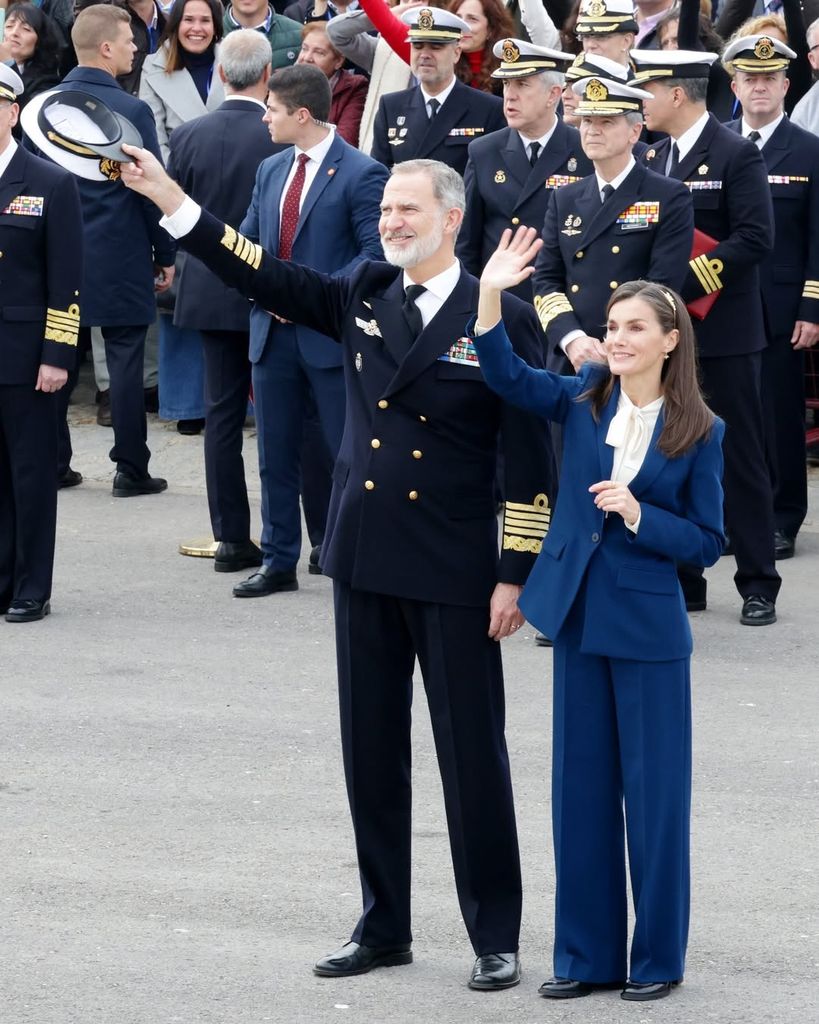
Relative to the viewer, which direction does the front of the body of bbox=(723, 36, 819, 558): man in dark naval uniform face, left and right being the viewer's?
facing the viewer

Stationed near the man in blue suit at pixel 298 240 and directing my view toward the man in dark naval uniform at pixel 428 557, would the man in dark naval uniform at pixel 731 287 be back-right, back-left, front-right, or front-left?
front-left

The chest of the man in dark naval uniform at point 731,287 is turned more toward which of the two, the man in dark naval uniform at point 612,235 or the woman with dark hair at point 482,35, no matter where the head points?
the man in dark naval uniform

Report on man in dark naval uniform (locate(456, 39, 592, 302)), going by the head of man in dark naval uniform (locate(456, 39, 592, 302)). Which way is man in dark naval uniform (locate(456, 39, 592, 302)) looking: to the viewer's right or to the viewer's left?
to the viewer's left

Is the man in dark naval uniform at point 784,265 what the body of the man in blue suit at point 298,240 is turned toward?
no

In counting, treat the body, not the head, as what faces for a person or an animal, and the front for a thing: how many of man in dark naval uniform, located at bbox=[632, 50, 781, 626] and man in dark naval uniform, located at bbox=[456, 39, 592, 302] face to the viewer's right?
0

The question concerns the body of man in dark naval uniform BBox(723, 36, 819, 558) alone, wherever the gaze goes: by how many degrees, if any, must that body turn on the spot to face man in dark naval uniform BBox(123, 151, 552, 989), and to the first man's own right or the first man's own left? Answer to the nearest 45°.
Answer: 0° — they already face them

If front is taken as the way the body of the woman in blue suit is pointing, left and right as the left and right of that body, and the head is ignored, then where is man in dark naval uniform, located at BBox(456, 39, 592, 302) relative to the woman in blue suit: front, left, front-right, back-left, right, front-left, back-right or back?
back-right

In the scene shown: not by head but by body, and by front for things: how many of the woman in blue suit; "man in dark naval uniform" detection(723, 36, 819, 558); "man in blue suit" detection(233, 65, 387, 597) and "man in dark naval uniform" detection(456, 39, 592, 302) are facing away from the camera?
0

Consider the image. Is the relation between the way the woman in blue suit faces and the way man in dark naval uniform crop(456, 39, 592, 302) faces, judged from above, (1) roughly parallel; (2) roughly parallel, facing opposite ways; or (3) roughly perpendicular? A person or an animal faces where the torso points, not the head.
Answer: roughly parallel

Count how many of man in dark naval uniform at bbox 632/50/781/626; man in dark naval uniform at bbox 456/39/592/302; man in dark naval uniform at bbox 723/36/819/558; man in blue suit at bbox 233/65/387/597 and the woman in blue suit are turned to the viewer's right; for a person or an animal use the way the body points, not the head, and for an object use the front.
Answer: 0

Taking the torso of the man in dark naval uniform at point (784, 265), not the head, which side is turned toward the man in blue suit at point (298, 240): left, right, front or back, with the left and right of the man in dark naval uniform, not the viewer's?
right

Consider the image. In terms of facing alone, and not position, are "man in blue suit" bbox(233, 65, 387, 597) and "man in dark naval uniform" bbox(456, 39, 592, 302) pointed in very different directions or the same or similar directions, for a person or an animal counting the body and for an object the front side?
same or similar directions

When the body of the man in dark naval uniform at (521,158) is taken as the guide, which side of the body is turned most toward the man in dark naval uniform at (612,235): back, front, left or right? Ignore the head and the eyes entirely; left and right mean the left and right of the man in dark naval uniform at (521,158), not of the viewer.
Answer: left

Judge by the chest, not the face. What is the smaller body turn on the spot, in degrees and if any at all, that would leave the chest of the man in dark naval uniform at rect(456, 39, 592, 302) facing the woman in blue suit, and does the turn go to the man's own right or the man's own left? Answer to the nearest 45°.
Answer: approximately 45° to the man's own left

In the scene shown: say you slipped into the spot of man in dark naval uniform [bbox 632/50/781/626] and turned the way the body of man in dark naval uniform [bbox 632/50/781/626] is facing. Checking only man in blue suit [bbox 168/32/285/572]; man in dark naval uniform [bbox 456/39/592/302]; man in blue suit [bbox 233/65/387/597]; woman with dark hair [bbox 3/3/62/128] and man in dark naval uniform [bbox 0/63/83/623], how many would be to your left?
0

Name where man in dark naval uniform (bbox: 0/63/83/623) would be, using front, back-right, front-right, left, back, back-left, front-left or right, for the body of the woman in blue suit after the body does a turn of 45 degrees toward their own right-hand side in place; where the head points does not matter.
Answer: front-right

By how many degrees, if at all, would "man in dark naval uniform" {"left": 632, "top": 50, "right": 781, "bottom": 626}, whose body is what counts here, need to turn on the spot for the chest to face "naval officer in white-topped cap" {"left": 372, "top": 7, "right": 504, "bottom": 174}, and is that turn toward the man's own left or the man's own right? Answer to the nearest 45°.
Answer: approximately 90° to the man's own right

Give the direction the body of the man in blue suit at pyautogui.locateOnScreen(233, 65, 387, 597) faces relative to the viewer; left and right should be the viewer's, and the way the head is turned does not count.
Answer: facing the viewer and to the left of the viewer

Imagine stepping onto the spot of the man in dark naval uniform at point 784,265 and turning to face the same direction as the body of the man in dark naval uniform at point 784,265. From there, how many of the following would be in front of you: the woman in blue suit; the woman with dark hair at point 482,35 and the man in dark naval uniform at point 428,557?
2
